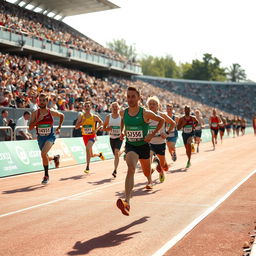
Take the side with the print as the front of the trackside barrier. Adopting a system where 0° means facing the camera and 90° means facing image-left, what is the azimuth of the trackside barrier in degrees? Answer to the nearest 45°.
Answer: approximately 315°

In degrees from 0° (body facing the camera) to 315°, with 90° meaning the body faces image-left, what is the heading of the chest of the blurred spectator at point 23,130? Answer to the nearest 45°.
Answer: approximately 270°

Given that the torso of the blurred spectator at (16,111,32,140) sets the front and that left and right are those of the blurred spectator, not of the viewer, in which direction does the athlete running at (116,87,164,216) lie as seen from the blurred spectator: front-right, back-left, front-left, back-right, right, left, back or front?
right

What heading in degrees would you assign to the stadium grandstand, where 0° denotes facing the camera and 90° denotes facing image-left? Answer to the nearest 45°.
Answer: approximately 315°

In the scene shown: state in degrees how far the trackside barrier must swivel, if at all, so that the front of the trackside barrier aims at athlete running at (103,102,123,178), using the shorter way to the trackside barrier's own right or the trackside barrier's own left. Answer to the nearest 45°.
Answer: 0° — it already faces them

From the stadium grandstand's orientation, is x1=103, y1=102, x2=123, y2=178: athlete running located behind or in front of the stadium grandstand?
in front
